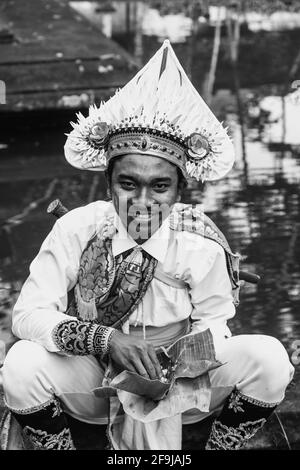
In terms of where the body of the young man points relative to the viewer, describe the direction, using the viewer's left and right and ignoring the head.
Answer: facing the viewer
